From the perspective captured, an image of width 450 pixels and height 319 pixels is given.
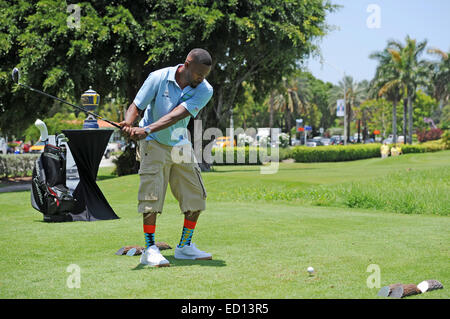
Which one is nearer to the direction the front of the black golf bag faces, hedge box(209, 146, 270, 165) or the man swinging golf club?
the man swinging golf club

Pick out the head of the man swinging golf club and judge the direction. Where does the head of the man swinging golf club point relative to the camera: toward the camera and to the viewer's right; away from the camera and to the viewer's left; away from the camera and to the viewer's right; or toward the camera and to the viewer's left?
toward the camera and to the viewer's right

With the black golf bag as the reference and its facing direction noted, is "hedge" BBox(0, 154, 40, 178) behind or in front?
behind

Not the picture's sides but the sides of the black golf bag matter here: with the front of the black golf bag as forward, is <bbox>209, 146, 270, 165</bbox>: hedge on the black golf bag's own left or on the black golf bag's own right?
on the black golf bag's own left

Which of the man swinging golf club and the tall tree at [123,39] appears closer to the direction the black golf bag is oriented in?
the man swinging golf club

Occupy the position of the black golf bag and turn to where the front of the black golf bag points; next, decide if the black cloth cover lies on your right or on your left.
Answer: on your left

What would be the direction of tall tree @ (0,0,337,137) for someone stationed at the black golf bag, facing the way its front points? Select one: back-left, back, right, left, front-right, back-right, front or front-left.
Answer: back-left

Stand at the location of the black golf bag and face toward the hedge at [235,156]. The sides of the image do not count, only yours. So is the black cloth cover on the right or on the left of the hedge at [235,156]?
right

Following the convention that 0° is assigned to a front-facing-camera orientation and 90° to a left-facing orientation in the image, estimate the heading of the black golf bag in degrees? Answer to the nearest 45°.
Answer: approximately 315°
